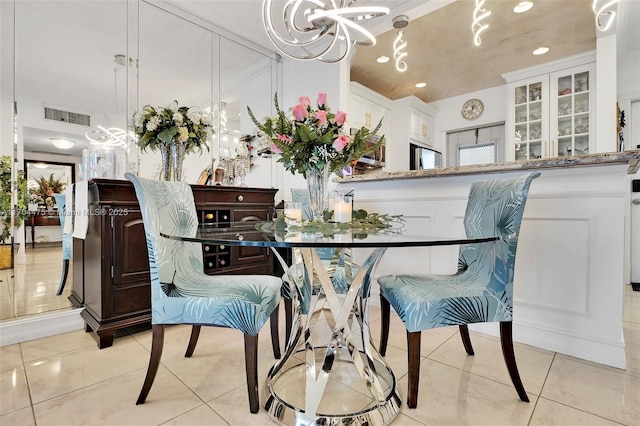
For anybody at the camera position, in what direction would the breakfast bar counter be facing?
facing the viewer and to the left of the viewer

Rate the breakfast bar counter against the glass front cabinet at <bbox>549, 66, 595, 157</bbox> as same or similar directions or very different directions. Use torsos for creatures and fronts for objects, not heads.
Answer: same or similar directions

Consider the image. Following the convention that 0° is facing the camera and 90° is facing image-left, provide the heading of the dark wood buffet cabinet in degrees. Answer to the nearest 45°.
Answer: approximately 315°

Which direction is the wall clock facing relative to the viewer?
toward the camera

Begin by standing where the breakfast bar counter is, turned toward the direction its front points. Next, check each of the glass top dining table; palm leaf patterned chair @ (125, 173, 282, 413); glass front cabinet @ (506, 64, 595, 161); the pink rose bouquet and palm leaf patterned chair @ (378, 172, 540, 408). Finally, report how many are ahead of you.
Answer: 4

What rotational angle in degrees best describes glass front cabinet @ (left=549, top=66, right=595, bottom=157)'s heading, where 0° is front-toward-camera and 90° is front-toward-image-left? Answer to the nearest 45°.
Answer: approximately 45°

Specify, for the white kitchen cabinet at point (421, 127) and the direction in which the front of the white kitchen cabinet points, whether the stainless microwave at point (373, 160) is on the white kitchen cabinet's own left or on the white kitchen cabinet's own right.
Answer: on the white kitchen cabinet's own right

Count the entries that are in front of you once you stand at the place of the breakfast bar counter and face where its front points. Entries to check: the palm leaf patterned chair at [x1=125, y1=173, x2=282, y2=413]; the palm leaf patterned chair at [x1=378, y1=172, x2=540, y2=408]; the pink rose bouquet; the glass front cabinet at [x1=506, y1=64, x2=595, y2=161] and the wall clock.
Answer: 3

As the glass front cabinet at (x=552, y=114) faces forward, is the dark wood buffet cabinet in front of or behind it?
in front

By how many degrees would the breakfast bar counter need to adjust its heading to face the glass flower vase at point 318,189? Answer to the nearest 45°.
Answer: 0° — it already faces it

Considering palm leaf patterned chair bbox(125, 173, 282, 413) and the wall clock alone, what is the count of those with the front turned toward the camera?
1

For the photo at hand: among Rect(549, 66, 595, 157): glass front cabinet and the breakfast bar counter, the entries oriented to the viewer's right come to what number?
0

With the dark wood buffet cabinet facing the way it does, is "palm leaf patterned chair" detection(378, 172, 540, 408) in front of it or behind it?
in front
